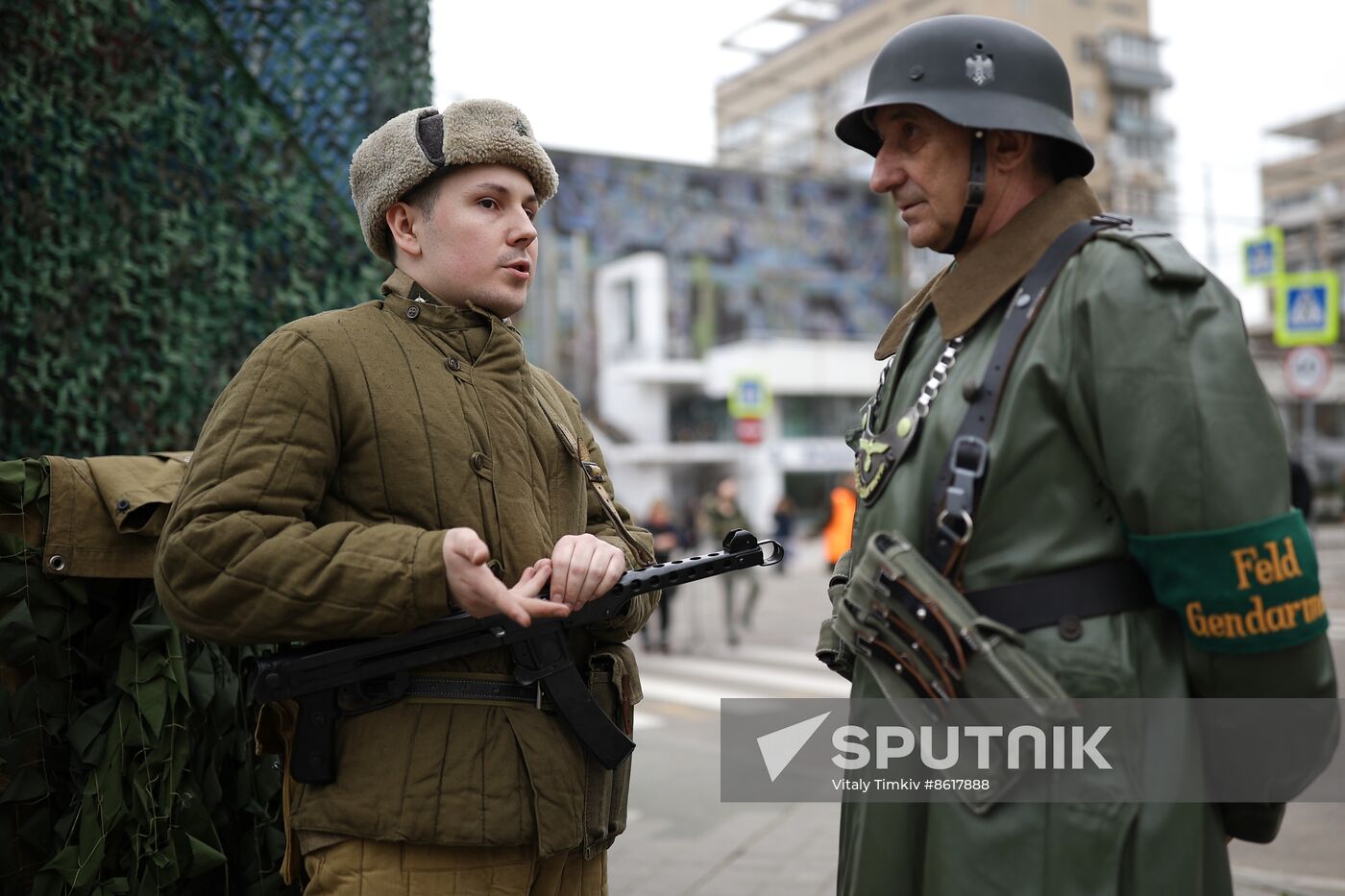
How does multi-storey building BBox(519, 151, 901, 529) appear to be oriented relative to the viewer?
toward the camera

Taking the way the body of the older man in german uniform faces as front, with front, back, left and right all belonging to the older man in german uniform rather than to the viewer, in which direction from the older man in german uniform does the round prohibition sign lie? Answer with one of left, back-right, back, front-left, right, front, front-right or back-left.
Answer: right

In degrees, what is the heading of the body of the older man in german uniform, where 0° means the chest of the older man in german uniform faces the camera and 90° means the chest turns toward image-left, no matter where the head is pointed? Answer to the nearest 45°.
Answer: approximately 90°

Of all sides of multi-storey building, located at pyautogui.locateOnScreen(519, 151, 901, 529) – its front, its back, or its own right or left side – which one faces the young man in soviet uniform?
front

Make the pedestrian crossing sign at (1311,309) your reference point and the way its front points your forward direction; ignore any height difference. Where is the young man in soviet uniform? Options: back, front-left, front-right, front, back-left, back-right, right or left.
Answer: front

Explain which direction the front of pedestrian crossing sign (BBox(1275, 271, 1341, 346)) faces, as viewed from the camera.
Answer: facing the viewer

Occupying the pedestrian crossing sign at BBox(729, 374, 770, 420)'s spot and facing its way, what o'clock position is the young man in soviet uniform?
The young man in soviet uniform is roughly at 12 o'clock from the pedestrian crossing sign.

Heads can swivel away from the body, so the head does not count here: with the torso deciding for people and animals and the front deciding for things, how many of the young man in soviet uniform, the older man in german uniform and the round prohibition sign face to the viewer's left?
1

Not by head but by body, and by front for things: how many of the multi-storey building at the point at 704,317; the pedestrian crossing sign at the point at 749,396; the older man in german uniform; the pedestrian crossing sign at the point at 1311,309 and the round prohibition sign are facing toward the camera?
4

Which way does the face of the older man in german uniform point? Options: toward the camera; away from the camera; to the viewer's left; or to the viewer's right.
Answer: to the viewer's left

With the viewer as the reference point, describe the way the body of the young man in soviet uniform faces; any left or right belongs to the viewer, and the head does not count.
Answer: facing the viewer and to the right of the viewer

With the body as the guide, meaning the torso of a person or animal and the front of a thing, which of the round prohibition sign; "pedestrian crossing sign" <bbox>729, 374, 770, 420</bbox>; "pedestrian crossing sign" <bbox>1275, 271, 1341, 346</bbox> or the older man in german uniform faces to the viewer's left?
the older man in german uniform

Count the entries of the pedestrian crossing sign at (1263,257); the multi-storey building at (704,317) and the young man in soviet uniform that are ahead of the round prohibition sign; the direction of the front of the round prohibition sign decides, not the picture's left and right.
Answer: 1

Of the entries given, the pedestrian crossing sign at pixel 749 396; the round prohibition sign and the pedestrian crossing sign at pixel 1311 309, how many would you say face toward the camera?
3

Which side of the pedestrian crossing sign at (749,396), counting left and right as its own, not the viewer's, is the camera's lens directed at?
front

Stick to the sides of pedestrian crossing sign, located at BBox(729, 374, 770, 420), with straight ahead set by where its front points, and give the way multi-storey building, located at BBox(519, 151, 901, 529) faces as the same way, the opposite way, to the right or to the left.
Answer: the same way
